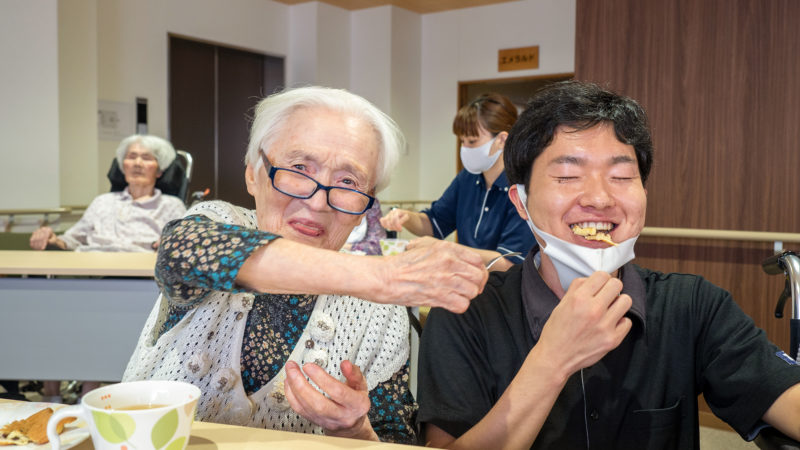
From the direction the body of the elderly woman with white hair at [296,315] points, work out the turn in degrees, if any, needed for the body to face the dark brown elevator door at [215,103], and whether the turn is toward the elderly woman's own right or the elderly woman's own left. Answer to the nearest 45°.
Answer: approximately 180°

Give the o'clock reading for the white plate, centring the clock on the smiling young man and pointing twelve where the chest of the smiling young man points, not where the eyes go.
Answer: The white plate is roughly at 2 o'clock from the smiling young man.

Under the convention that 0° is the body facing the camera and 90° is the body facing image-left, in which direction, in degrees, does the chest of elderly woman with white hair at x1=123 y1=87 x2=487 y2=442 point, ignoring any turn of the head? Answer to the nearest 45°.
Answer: approximately 0°

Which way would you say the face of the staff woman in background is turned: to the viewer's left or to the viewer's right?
to the viewer's left

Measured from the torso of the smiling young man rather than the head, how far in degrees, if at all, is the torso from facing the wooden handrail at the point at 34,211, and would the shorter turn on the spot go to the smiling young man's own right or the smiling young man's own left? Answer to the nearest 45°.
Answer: approximately 135° to the smiling young man's own right

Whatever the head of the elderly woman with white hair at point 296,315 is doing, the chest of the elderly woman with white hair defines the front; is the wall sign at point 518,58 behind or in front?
behind

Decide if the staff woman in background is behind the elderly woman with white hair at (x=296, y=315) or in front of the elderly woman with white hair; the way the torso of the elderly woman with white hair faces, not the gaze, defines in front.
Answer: behind

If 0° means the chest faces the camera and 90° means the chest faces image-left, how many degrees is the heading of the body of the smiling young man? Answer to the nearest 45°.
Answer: approximately 0°

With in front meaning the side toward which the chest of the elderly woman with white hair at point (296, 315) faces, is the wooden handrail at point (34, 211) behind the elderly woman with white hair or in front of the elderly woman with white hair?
behind

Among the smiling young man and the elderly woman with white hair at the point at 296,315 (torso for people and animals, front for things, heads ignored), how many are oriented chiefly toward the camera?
2
